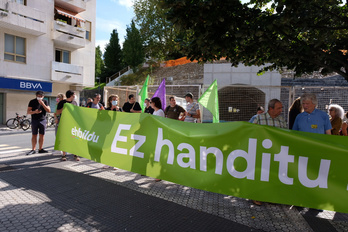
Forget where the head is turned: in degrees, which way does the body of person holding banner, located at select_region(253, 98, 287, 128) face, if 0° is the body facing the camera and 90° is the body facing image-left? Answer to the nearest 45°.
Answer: approximately 315°

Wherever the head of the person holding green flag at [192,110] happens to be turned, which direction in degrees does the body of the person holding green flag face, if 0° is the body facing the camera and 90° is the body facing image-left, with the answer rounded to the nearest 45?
approximately 45°

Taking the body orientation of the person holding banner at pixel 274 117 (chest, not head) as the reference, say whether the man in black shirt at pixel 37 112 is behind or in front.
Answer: behind

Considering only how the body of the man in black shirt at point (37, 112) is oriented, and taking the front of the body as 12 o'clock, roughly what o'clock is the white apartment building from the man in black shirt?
The white apartment building is roughly at 6 o'clock from the man in black shirt.

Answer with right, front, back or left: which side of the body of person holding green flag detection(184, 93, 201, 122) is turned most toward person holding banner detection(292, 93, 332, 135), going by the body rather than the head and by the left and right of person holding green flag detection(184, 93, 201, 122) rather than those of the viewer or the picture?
left

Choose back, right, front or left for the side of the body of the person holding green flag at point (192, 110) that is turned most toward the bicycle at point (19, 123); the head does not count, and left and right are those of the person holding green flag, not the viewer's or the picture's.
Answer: right

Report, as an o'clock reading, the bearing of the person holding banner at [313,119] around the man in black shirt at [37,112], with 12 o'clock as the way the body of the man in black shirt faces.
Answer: The person holding banner is roughly at 11 o'clock from the man in black shirt.

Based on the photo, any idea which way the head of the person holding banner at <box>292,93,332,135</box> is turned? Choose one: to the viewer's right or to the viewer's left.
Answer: to the viewer's left
